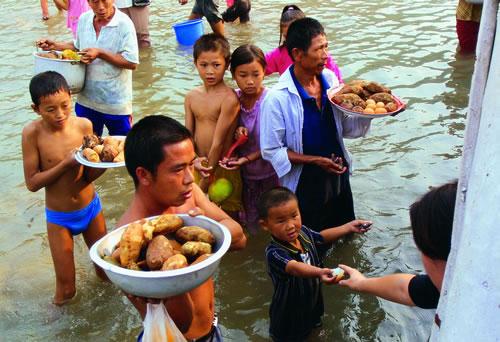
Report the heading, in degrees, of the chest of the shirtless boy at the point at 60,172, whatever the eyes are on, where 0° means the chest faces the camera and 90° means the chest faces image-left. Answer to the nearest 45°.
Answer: approximately 315°

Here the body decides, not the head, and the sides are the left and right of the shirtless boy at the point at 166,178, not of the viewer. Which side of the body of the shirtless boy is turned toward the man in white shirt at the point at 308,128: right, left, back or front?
left

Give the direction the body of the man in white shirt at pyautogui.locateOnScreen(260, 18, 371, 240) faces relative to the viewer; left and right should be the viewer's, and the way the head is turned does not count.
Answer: facing the viewer and to the right of the viewer

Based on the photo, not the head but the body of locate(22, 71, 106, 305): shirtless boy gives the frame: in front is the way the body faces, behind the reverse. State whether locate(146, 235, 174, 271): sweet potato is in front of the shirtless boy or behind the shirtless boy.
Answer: in front

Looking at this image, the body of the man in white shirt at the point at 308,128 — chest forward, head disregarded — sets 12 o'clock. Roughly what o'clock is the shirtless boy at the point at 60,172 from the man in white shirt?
The shirtless boy is roughly at 4 o'clock from the man in white shirt.

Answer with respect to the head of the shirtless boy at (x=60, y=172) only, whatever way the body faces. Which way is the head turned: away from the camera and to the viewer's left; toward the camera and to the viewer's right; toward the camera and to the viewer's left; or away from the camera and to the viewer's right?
toward the camera and to the viewer's right

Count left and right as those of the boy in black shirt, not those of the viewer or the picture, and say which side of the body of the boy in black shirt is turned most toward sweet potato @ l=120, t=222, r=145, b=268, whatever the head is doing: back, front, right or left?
right

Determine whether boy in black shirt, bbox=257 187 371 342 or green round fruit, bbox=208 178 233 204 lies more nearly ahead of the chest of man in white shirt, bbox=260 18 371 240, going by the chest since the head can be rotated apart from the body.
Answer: the boy in black shirt

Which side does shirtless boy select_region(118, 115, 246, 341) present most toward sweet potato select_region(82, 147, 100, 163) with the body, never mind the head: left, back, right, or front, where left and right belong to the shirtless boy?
back

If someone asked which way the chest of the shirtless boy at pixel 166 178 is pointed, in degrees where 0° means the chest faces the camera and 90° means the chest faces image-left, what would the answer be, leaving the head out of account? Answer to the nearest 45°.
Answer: approximately 315°

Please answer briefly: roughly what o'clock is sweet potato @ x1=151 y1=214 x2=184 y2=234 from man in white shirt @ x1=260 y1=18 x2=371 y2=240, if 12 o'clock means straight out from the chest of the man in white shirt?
The sweet potato is roughly at 2 o'clock from the man in white shirt.
